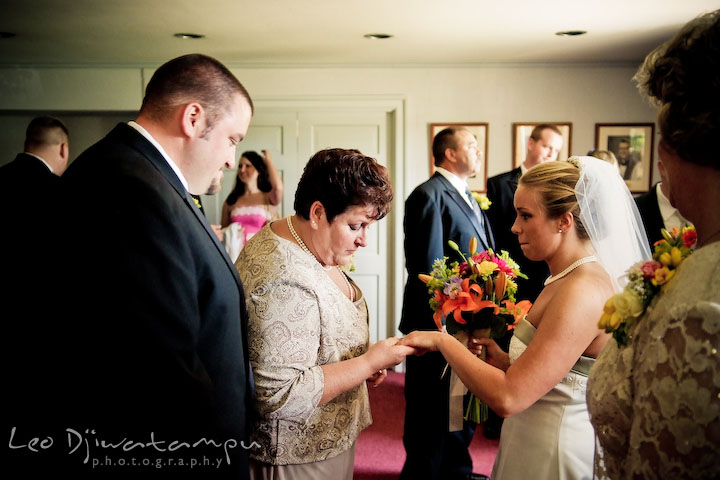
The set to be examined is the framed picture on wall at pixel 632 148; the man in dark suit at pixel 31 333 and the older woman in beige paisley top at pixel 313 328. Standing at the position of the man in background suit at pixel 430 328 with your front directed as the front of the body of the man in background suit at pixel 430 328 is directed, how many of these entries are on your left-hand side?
1

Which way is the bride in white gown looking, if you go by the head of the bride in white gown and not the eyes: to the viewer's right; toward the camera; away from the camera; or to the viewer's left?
to the viewer's left

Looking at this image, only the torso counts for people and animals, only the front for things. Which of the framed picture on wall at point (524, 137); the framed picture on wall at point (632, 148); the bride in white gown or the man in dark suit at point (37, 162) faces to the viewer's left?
the bride in white gown

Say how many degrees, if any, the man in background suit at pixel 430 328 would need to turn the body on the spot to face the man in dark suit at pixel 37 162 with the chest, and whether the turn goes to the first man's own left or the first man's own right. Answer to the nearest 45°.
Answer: approximately 135° to the first man's own right

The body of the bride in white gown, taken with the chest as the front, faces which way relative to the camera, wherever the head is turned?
to the viewer's left

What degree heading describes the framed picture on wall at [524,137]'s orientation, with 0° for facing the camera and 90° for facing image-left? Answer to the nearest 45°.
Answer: approximately 0°

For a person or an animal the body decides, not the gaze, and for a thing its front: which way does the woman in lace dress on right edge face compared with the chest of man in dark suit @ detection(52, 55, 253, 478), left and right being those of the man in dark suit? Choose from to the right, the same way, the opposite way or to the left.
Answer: to the left

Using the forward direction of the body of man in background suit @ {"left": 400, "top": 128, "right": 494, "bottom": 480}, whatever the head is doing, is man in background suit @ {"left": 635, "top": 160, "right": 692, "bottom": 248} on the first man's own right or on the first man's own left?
on the first man's own left

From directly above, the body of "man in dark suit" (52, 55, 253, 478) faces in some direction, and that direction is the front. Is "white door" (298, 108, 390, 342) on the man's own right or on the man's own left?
on the man's own left

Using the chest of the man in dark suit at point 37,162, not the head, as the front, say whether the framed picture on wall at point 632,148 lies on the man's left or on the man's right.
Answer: on the man's right

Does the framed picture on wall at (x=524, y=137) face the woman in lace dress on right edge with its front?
yes

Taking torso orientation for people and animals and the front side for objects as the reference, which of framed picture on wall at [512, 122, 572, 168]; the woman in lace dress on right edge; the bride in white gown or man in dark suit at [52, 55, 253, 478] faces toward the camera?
the framed picture on wall
